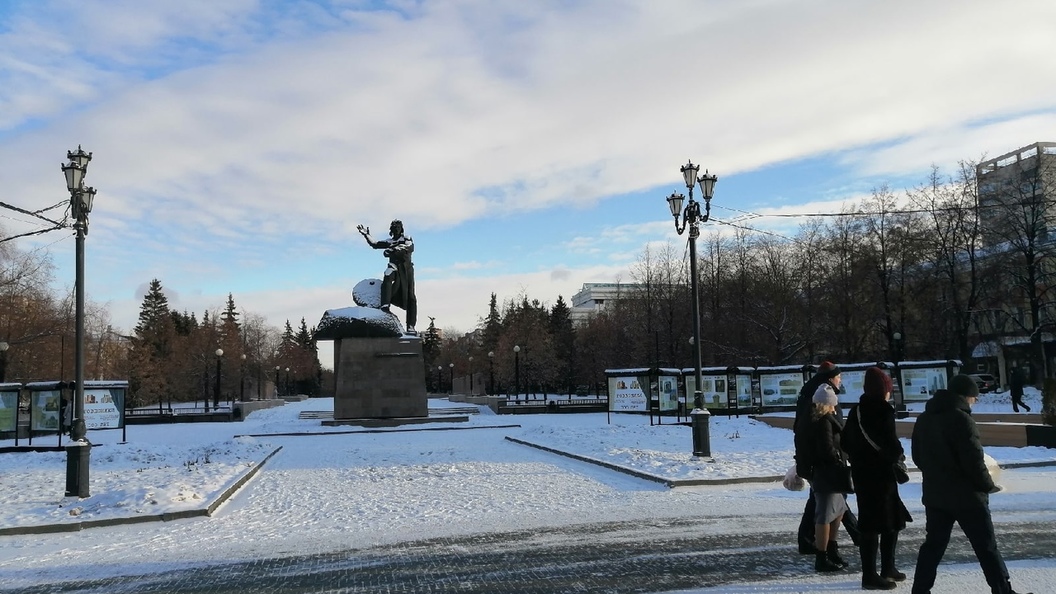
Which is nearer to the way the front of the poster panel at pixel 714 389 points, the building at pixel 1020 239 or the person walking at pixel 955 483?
the person walking

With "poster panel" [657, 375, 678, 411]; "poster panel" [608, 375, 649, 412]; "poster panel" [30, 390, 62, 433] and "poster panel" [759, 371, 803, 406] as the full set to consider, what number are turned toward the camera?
4

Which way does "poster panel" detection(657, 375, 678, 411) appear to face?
toward the camera

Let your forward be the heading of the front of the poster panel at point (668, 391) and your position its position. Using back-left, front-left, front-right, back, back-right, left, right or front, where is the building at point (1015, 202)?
back-left

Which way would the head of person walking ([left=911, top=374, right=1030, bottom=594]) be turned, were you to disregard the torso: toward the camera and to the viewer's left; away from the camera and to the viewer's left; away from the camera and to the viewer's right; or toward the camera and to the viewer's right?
away from the camera and to the viewer's right

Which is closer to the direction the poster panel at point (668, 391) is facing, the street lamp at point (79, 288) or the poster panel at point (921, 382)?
the street lamp

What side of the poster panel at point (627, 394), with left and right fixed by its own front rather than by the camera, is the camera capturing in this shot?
front

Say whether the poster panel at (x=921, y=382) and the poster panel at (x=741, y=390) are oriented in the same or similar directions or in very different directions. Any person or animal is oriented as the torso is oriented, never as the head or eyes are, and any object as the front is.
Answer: same or similar directions

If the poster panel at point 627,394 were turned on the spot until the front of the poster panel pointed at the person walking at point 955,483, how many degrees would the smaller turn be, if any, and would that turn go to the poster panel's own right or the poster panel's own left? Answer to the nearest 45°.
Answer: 0° — it already faces them

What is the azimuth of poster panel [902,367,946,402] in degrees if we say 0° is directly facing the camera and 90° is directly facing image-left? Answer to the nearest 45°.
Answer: approximately 0°

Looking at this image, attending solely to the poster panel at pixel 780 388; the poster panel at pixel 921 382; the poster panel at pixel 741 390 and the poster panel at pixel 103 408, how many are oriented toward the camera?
4

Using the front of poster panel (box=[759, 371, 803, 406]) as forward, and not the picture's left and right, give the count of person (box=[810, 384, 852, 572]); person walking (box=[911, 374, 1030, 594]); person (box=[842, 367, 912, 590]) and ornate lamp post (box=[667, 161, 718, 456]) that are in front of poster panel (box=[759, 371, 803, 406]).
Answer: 4

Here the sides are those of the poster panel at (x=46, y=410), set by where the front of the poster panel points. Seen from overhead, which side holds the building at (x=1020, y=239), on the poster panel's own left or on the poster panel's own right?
on the poster panel's own left

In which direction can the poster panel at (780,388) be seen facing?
toward the camera

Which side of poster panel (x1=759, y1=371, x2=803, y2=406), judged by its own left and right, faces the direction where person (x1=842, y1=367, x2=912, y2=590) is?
front

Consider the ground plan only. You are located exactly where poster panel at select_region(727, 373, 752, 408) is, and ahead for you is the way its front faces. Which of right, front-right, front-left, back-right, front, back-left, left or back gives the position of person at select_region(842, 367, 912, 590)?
front

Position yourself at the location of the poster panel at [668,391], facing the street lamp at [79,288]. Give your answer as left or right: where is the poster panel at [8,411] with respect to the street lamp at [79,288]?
right
